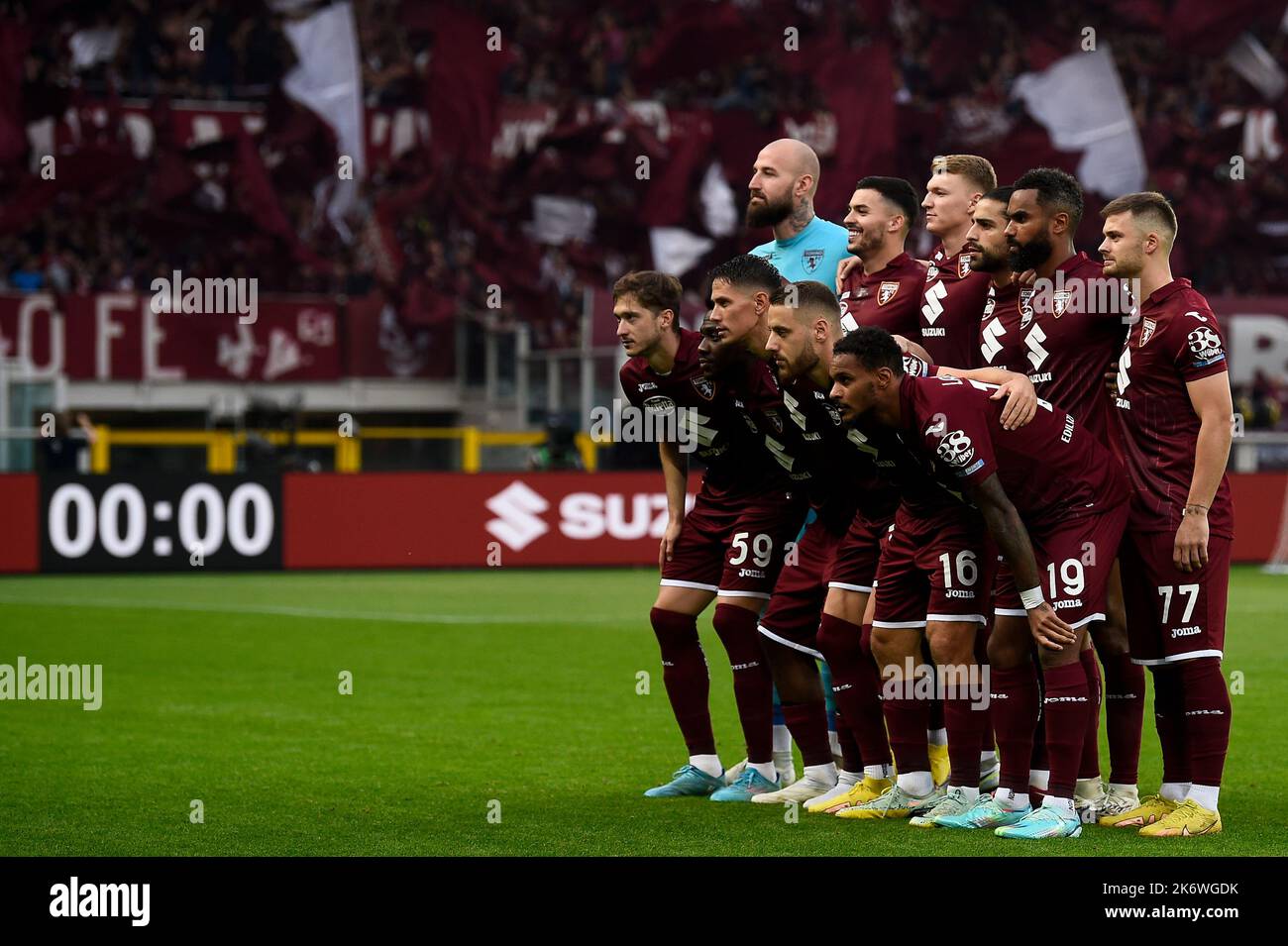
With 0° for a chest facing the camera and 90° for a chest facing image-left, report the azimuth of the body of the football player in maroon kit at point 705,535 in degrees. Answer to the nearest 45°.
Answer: approximately 45°

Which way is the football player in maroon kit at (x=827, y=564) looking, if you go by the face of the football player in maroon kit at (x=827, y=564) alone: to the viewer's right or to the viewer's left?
to the viewer's left

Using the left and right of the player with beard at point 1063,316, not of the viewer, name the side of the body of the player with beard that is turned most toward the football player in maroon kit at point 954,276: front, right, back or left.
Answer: right

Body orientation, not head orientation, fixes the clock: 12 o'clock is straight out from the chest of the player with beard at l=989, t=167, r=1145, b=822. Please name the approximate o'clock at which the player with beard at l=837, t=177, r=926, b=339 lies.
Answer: the player with beard at l=837, t=177, r=926, b=339 is roughly at 3 o'clock from the player with beard at l=989, t=167, r=1145, b=822.

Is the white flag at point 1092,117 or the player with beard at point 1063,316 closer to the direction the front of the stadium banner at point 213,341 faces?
the player with beard

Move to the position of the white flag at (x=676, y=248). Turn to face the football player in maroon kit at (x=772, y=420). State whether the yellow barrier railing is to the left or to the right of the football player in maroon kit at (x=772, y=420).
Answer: right

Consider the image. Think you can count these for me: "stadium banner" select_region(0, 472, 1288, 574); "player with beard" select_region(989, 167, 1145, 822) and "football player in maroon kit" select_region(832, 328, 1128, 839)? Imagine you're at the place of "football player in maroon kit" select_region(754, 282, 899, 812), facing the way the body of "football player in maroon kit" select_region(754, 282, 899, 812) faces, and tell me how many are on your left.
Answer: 2
